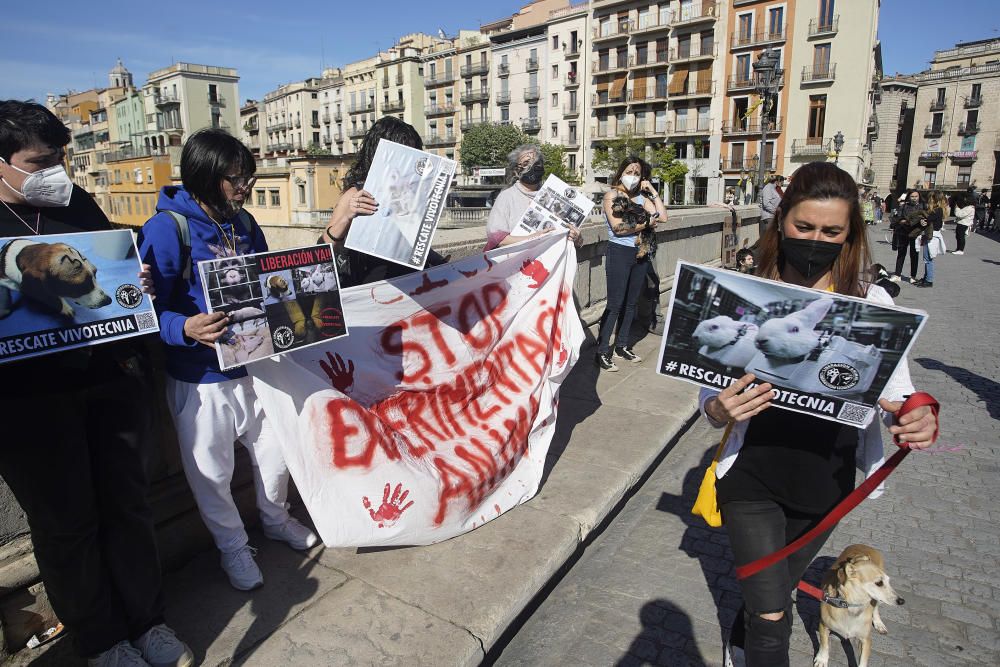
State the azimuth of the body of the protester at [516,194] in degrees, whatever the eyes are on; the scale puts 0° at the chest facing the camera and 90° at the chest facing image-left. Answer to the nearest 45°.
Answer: approximately 315°

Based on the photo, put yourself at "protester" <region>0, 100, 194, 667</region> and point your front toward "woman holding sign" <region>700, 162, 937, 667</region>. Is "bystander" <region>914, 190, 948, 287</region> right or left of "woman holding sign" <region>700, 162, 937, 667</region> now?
left

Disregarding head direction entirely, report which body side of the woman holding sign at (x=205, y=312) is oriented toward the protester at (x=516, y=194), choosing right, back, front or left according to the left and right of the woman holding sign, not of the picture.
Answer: left

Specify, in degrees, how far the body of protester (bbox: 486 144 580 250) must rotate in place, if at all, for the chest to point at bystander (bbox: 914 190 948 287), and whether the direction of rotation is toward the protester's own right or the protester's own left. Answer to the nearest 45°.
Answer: approximately 90° to the protester's own left

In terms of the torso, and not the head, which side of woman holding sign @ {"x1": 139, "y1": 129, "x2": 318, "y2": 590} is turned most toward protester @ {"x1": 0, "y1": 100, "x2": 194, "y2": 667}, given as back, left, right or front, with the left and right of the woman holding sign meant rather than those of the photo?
right

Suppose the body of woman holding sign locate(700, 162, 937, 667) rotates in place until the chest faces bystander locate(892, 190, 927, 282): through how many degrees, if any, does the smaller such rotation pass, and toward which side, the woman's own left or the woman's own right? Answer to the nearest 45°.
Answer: approximately 180°

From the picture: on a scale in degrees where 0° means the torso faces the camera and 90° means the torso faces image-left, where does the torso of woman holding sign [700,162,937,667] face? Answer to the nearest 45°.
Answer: approximately 0°

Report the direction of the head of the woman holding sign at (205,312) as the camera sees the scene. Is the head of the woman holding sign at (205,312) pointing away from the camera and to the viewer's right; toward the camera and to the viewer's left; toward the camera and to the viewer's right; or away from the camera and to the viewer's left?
toward the camera and to the viewer's right
